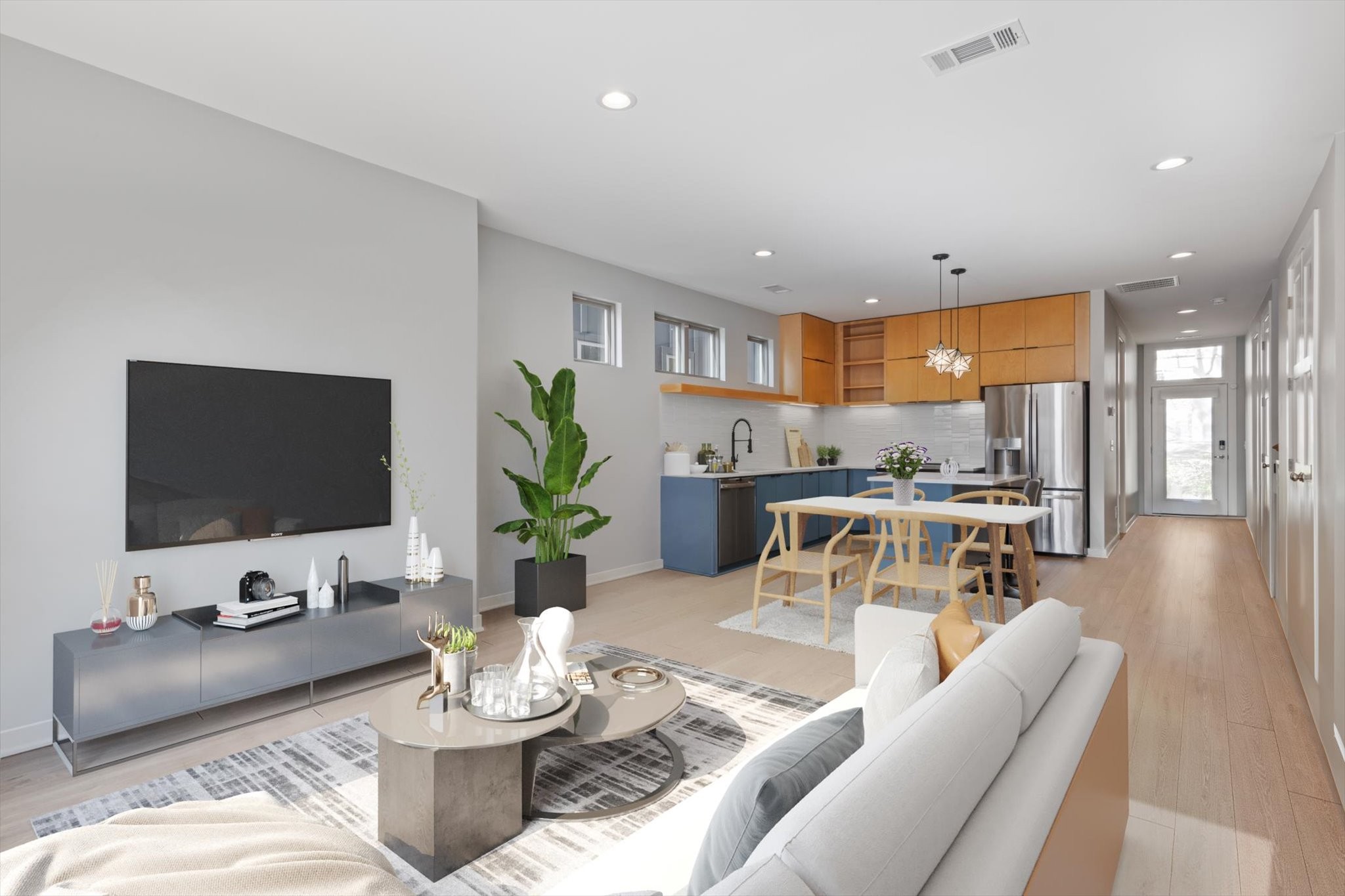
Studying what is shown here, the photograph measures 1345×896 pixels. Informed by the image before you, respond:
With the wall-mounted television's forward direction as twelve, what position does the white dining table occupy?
The white dining table is roughly at 11 o'clock from the wall-mounted television.

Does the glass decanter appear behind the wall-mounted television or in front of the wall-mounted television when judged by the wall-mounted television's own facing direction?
in front

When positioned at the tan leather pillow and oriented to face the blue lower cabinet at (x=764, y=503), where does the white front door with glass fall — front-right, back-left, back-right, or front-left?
front-right

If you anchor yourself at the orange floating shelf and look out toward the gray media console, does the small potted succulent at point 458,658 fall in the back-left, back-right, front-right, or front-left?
front-left

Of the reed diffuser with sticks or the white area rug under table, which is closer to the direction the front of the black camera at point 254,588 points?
the white area rug under table

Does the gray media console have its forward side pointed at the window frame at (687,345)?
no

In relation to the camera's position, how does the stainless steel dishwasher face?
facing the viewer and to the right of the viewer

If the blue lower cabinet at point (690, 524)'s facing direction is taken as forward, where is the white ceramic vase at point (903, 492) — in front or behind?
in front

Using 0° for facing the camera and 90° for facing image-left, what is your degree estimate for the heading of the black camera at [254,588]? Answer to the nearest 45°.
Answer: approximately 315°

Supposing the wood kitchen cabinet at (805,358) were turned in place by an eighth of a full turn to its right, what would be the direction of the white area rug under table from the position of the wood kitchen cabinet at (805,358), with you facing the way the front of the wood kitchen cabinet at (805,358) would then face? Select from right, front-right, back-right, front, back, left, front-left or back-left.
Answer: front

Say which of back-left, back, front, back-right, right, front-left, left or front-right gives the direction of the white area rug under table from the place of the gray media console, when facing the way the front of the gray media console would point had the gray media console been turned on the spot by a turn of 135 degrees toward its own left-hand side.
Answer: right

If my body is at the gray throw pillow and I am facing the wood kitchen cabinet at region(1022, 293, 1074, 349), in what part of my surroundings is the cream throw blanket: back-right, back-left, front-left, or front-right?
back-left

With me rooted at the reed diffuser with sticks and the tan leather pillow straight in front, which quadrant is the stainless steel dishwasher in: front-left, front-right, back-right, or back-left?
front-left

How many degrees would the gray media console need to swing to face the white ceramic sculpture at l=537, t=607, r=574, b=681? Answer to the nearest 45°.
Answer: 0° — it already faces it

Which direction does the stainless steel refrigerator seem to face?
toward the camera

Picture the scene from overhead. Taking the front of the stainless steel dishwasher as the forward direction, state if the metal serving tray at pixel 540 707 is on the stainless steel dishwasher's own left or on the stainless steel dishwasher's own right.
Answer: on the stainless steel dishwasher's own right
